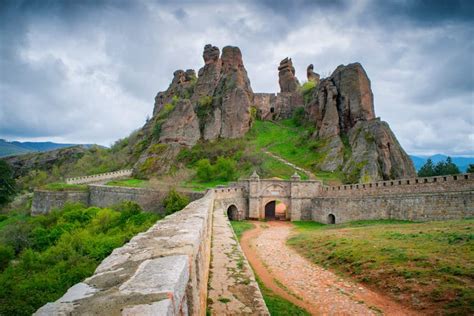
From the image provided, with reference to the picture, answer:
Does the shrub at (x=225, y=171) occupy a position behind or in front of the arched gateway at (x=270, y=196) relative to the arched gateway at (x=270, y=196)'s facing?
behind

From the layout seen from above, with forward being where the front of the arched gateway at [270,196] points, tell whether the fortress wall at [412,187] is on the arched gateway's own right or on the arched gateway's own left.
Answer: on the arched gateway's own left

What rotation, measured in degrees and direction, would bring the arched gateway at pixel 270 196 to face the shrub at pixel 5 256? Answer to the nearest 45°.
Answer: approximately 45° to its right

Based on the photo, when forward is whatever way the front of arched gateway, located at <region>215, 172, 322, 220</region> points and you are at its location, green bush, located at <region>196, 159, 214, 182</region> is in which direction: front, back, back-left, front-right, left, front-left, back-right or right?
back-right

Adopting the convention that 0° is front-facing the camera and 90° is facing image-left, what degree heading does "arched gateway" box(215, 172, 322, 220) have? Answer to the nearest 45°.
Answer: approximately 0°

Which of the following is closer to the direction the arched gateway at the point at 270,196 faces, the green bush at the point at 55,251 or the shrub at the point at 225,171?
the green bush

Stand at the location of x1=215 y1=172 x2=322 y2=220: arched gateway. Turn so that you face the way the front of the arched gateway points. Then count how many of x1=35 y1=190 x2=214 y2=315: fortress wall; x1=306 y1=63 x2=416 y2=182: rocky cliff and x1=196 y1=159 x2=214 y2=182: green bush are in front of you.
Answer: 1

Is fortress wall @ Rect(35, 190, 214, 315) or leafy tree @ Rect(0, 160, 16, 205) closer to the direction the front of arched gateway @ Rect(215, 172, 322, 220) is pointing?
the fortress wall

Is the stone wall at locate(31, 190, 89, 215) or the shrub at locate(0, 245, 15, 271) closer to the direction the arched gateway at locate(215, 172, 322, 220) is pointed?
the shrub

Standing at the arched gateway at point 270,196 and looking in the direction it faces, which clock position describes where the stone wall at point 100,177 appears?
The stone wall is roughly at 4 o'clock from the arched gateway.

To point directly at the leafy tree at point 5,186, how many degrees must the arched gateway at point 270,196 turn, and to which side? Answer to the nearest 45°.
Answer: approximately 90° to its right

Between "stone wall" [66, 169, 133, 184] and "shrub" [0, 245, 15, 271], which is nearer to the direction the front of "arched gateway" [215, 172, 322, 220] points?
the shrub

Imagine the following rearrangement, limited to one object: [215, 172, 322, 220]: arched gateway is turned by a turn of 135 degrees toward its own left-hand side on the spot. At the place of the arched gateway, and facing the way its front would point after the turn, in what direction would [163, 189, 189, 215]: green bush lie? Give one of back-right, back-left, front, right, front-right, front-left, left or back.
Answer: back
